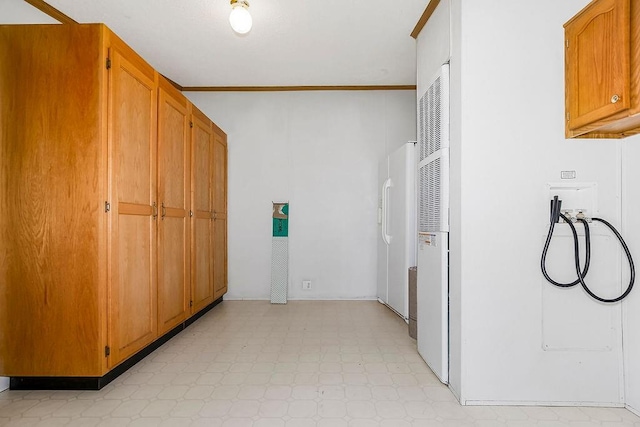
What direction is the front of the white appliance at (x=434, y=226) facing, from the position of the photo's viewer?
facing to the left of the viewer

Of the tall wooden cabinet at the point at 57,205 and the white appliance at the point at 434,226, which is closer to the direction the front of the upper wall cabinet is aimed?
the tall wooden cabinet

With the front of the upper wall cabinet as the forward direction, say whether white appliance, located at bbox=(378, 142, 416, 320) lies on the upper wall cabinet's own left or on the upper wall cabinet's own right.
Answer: on the upper wall cabinet's own right

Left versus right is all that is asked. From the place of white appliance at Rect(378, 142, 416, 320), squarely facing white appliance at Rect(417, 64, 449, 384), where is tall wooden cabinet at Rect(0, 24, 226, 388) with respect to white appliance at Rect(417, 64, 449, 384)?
right

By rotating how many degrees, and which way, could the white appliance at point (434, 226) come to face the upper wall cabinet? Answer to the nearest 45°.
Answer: approximately 135° to its left

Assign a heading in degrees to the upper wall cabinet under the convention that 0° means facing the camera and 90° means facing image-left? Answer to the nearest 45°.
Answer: approximately 45°
